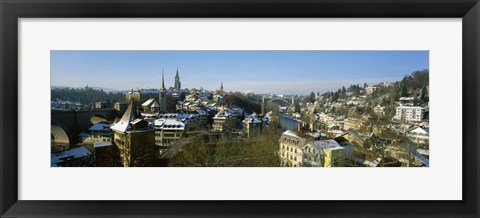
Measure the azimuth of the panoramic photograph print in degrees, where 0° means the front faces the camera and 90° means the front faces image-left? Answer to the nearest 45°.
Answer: approximately 0°
